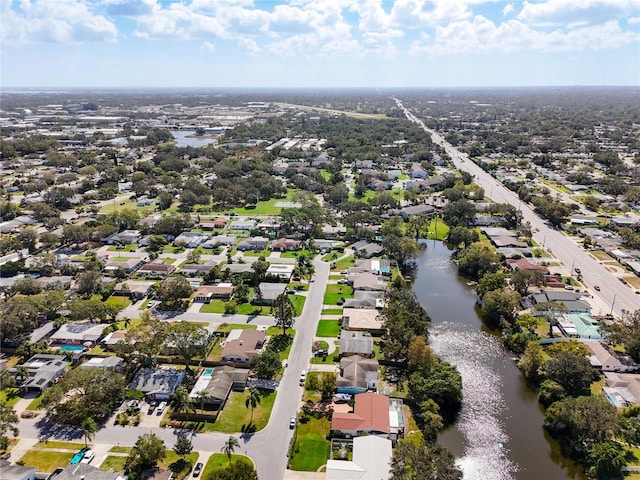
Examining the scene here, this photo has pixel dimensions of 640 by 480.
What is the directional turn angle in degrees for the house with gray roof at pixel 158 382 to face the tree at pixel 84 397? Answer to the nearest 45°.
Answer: approximately 90° to its right

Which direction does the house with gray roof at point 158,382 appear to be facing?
toward the camera

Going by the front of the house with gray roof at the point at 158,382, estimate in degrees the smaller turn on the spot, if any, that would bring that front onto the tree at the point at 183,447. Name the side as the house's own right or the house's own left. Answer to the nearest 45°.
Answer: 0° — it already faces it

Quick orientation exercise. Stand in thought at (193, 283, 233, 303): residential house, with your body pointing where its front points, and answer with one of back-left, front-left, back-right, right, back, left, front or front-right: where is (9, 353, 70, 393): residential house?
front-right

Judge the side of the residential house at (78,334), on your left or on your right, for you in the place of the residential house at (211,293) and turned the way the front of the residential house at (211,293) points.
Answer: on your right

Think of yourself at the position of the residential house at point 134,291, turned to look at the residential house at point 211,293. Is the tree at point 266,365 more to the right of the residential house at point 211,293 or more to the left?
right

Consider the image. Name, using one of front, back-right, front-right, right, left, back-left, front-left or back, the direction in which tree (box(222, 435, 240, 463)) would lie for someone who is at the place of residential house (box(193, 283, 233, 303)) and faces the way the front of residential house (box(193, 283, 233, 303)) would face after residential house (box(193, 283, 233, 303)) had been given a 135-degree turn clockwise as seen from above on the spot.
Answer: back-left

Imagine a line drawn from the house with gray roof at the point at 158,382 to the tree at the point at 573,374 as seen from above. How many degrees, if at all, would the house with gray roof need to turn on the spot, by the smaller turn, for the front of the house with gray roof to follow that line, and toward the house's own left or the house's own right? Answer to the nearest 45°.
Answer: approximately 45° to the house's own left

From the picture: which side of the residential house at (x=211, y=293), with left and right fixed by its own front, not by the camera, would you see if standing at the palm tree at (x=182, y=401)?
front

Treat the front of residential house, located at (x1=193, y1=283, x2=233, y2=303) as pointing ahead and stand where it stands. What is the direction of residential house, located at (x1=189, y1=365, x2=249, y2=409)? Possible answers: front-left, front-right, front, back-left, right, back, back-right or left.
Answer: front

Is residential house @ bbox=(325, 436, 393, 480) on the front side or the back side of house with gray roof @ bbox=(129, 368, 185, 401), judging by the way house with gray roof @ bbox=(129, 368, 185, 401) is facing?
on the front side

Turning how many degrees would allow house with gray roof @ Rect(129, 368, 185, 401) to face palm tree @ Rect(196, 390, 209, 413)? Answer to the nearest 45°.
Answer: approximately 45° to its left

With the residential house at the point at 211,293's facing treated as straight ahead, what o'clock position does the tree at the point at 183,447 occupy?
The tree is roughly at 12 o'clock from the residential house.

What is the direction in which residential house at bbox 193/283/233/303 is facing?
toward the camera

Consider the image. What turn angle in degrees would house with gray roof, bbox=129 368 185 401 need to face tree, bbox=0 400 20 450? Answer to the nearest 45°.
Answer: approximately 90° to its right

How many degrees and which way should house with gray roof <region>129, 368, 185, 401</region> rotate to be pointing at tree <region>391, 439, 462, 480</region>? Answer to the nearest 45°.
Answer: approximately 45° to its left

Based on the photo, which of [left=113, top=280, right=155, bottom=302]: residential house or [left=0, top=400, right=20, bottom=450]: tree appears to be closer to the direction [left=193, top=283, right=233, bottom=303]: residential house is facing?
the tree
